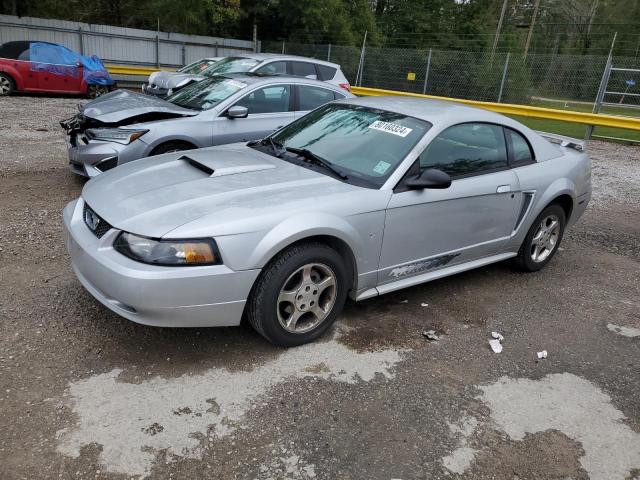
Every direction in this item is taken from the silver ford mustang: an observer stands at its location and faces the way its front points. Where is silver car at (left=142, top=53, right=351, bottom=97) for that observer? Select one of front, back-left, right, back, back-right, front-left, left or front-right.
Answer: back-right

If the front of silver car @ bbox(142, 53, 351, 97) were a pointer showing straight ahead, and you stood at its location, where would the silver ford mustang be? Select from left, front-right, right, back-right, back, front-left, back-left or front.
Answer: front-left

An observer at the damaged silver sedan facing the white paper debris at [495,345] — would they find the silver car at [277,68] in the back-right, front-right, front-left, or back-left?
back-left

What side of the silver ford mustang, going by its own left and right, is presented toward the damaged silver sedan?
right

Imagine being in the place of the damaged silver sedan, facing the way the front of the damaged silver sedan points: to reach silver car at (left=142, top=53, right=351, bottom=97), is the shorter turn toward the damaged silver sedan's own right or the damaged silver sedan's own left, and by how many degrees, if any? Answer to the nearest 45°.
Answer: approximately 135° to the damaged silver sedan's own right

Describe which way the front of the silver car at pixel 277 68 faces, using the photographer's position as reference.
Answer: facing the viewer and to the left of the viewer

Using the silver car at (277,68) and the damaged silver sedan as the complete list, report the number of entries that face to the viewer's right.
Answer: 0

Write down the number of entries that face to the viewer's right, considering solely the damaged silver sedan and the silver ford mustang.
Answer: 0

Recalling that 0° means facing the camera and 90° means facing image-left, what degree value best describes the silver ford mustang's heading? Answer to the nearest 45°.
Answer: approximately 45°

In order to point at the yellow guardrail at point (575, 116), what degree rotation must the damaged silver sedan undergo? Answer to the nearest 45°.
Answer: approximately 180°
